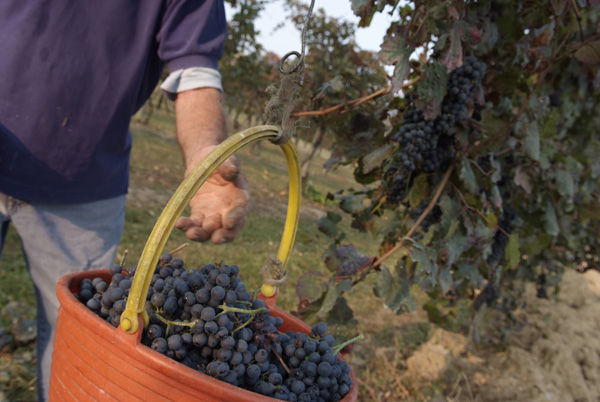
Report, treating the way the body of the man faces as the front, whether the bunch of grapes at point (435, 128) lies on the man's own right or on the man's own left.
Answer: on the man's own left
